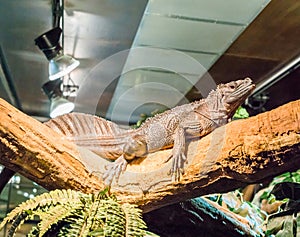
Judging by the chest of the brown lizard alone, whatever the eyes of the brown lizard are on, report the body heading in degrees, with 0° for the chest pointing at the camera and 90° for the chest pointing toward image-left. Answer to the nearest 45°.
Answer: approximately 270°

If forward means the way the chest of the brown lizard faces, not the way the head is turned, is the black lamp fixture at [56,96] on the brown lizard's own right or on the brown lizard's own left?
on the brown lizard's own left

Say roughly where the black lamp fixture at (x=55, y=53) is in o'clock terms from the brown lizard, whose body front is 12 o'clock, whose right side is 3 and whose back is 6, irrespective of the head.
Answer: The black lamp fixture is roughly at 8 o'clock from the brown lizard.

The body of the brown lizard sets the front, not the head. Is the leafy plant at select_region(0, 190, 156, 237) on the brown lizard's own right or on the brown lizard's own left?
on the brown lizard's own right
